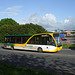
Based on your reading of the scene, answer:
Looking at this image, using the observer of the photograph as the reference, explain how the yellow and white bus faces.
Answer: facing the viewer and to the right of the viewer
